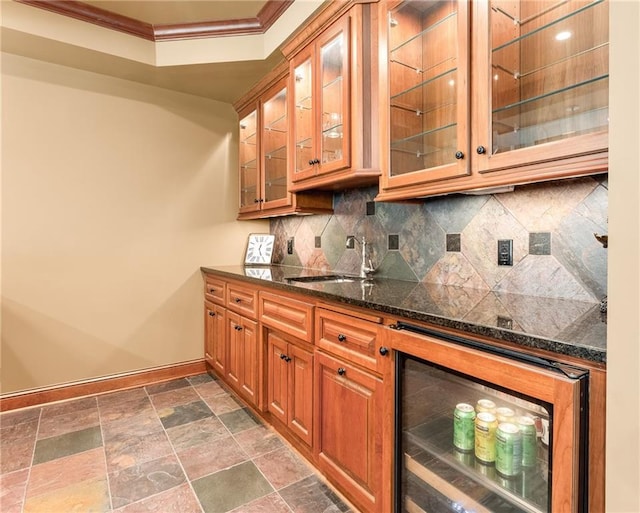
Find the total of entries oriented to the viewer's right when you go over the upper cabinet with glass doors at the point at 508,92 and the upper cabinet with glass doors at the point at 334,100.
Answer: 0

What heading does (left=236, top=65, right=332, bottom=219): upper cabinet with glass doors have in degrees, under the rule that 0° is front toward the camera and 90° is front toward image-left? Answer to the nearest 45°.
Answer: approximately 45°

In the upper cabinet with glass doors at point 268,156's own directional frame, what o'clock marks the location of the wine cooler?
The wine cooler is roughly at 10 o'clock from the upper cabinet with glass doors.

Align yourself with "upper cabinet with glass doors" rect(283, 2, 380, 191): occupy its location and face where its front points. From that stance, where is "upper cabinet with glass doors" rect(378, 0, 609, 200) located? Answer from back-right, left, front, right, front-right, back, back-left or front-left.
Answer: left

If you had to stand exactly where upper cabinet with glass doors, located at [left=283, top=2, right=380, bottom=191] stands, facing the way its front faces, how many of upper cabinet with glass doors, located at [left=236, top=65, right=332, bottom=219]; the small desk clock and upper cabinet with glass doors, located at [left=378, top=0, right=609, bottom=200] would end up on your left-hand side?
1
